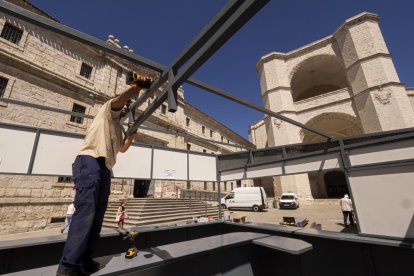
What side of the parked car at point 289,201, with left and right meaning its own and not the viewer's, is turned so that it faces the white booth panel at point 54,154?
front

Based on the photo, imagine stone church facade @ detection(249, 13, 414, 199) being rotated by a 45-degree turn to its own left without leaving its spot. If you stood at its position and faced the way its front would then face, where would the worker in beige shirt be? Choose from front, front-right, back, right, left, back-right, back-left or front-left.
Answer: front

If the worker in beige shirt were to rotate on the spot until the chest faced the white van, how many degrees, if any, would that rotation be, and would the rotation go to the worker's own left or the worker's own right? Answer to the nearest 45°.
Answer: approximately 45° to the worker's own left

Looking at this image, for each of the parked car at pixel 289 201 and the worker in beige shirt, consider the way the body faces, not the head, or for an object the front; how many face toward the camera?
1

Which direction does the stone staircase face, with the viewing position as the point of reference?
facing the viewer and to the right of the viewer

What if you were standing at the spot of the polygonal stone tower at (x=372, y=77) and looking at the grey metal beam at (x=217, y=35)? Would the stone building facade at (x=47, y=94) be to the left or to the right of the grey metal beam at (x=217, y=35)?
right

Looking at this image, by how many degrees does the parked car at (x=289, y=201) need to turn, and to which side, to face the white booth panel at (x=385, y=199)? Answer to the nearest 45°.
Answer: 0° — it already faces it

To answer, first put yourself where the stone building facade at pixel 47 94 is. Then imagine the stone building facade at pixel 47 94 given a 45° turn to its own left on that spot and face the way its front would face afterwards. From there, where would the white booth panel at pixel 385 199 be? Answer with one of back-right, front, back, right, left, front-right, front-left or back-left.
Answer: front-right

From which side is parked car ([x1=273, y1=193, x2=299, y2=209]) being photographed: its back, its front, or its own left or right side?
front

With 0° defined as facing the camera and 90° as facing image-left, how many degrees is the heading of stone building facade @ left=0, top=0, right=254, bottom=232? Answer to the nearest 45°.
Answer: approximately 315°

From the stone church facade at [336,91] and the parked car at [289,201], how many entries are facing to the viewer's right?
0

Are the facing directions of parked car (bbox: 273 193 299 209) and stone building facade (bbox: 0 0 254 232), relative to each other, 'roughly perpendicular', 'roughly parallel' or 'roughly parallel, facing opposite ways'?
roughly perpendicular

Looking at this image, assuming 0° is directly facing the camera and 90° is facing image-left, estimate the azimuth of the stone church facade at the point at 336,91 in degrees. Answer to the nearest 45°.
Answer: approximately 45°
